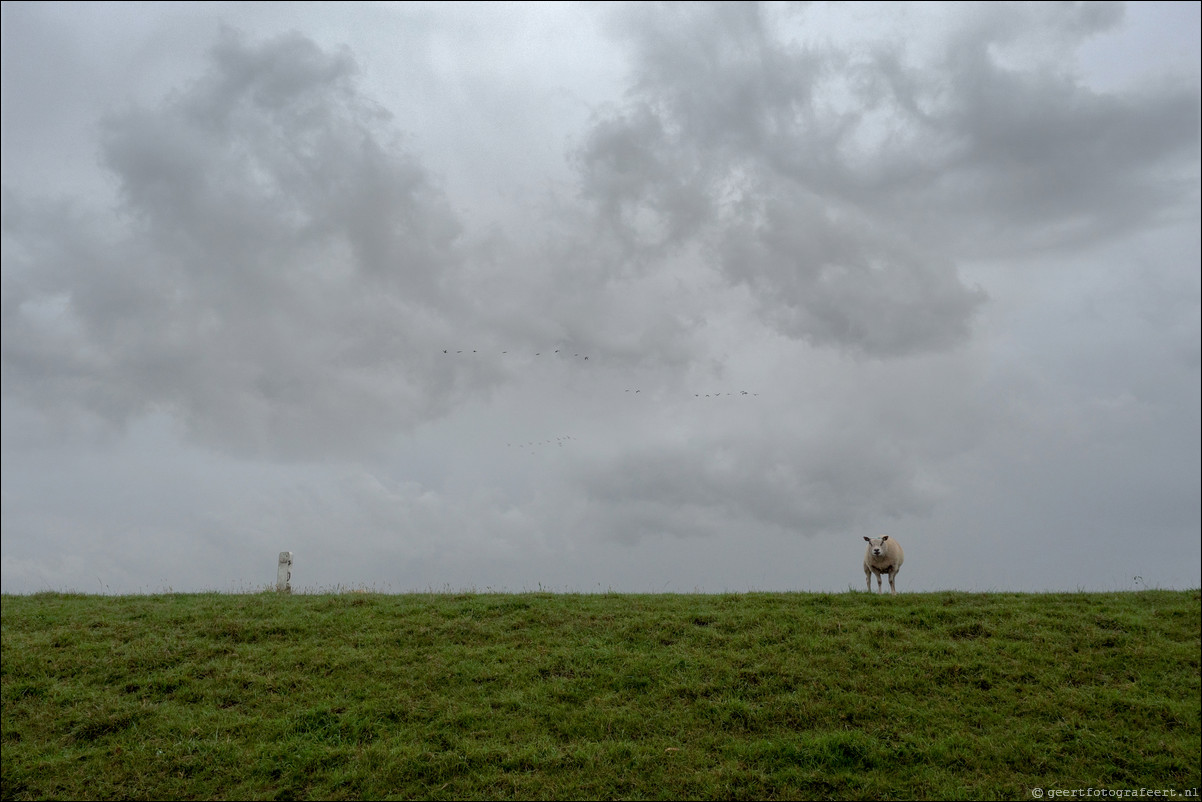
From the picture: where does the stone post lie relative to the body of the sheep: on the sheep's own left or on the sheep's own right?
on the sheep's own right

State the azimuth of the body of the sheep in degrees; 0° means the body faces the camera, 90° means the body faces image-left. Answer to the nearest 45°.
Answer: approximately 0°
